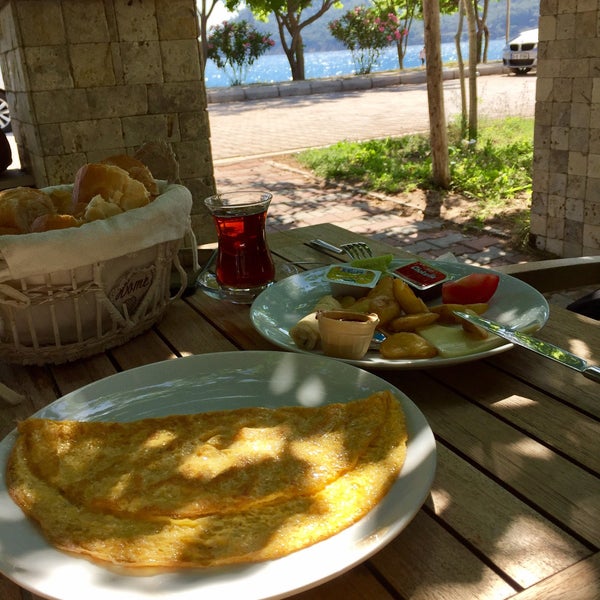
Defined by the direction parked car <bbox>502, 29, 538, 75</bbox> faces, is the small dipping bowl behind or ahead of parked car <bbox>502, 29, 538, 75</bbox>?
ahead

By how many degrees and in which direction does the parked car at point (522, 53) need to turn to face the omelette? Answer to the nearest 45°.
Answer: approximately 45° to its left

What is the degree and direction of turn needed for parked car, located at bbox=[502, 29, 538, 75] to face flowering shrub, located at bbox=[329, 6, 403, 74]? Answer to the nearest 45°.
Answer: approximately 90° to its right

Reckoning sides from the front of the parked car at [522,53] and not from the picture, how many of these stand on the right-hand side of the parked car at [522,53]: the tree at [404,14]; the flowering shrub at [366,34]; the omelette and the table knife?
2

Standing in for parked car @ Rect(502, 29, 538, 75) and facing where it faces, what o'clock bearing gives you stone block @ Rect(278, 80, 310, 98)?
The stone block is roughly at 1 o'clock from the parked car.

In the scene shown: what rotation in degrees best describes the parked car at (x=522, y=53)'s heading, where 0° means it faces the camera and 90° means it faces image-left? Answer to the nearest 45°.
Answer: approximately 45°

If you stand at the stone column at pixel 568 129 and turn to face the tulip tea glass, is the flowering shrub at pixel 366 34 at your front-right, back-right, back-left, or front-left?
back-right

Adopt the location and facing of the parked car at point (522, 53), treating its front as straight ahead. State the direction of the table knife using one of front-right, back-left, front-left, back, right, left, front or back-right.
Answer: front-left

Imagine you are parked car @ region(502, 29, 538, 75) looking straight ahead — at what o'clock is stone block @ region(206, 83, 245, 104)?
The stone block is roughly at 1 o'clock from the parked car.

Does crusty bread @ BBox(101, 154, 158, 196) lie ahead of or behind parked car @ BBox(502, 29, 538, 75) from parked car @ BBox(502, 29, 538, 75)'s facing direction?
ahead

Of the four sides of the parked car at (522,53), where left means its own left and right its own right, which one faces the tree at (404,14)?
right

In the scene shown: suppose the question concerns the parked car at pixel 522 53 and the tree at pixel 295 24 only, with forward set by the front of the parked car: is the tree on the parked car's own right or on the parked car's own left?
on the parked car's own right

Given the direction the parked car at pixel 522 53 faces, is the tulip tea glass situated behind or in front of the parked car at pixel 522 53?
in front
